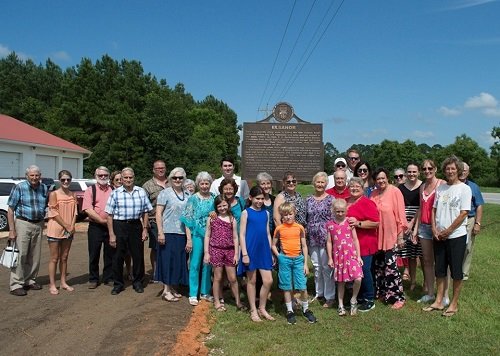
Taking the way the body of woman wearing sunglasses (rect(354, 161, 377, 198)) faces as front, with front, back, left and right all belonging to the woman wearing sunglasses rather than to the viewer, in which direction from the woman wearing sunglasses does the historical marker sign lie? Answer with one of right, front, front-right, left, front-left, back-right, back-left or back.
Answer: back-right

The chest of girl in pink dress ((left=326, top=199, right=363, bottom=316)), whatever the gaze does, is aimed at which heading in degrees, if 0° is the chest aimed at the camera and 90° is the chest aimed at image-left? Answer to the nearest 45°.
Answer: approximately 0°

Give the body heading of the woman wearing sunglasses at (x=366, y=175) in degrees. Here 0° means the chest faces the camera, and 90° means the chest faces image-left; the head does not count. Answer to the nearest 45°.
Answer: approximately 0°

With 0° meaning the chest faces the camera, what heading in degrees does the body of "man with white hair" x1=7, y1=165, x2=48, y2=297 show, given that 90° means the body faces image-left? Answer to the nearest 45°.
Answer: approximately 315°
